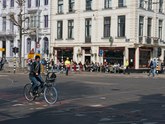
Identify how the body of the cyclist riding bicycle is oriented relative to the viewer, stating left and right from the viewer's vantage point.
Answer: facing the viewer and to the right of the viewer
